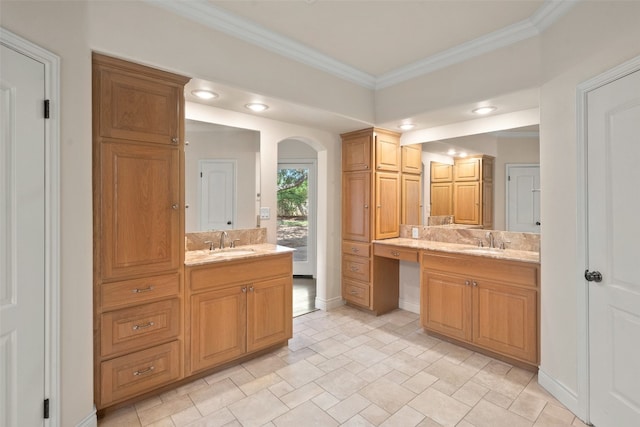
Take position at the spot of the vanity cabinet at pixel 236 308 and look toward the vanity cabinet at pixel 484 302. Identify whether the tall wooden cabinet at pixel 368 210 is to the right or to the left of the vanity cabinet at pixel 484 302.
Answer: left

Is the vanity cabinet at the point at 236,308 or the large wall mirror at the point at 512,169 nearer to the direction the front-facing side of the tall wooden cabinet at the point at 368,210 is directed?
the vanity cabinet

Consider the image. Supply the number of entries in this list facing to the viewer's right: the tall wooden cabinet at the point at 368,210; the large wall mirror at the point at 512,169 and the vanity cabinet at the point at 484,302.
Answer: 0

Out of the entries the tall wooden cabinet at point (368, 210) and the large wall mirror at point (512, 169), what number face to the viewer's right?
0

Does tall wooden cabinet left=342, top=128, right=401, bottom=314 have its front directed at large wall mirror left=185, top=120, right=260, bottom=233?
yes

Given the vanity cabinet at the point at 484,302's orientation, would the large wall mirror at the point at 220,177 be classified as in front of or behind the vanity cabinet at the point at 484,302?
in front

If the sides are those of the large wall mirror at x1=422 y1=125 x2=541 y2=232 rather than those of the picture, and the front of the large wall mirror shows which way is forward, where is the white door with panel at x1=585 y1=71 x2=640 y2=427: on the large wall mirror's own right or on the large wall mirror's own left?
on the large wall mirror's own left

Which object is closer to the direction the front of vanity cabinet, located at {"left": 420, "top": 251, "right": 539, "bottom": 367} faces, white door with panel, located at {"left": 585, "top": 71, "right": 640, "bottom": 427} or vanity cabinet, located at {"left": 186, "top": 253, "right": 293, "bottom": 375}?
the vanity cabinet

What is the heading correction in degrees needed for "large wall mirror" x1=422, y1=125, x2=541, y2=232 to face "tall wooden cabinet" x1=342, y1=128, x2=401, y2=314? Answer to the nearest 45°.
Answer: approximately 45° to its right

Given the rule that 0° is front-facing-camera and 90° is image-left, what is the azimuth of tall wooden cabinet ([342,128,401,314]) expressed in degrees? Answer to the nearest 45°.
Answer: approximately 45°

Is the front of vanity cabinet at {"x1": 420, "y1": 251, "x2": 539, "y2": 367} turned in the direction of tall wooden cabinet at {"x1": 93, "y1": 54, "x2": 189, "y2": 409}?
yes

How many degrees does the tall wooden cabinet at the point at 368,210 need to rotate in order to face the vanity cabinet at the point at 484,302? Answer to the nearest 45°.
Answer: approximately 90° to its left

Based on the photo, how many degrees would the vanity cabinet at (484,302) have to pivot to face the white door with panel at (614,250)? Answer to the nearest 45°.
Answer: approximately 90° to its left
